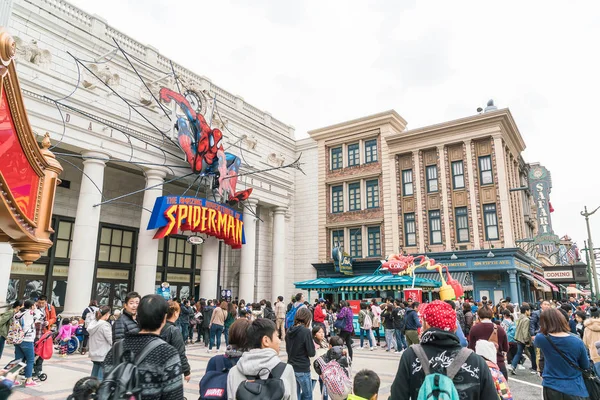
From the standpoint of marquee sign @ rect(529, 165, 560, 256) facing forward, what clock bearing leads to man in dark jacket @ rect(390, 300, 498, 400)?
The man in dark jacket is roughly at 12 o'clock from the marquee sign.

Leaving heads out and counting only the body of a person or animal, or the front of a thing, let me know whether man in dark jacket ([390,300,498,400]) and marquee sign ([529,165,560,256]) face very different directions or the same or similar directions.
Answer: very different directions

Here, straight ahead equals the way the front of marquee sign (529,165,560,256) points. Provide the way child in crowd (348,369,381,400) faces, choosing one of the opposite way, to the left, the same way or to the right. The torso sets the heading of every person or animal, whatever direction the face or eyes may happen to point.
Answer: the opposite way

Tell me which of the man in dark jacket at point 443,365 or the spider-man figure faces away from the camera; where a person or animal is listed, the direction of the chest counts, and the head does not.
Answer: the man in dark jacket

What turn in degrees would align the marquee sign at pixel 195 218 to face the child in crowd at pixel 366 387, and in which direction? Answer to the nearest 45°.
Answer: approximately 45° to its right

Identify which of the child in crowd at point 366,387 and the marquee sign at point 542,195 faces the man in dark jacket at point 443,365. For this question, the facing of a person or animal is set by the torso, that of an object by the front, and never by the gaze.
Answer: the marquee sign

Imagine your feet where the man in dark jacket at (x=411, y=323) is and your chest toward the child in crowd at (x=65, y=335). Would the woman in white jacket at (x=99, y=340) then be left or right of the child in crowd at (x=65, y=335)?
left

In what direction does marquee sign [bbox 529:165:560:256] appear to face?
toward the camera

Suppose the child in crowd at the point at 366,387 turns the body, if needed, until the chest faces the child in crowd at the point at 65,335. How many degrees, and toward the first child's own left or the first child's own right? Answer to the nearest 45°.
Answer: approximately 45° to the first child's own left

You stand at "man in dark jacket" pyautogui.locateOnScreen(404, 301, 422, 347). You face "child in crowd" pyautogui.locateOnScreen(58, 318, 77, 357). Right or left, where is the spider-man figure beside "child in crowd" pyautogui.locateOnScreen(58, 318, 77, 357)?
right

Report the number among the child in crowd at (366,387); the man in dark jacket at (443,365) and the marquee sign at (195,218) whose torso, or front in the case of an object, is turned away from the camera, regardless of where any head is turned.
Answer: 2

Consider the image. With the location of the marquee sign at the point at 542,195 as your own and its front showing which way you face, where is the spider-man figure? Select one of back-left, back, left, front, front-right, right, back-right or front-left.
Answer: front-right

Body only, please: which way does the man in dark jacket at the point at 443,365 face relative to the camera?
away from the camera

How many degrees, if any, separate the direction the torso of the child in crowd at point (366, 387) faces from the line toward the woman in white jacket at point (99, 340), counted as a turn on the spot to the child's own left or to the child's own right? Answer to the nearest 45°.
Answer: approximately 45° to the child's own left

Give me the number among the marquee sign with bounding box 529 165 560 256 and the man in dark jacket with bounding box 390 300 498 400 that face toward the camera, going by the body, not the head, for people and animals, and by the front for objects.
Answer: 1

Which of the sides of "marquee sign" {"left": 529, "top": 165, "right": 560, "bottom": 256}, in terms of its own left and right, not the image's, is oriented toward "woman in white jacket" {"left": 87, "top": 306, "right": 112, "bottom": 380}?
front

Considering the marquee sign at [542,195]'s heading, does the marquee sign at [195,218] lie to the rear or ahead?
ahead

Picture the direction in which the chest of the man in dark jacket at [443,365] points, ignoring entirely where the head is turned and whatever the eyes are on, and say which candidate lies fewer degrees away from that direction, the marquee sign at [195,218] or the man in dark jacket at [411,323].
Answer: the man in dark jacket

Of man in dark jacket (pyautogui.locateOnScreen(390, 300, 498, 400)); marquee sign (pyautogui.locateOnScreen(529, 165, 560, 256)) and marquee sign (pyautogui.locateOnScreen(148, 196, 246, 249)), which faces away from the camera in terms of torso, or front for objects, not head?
the man in dark jacket

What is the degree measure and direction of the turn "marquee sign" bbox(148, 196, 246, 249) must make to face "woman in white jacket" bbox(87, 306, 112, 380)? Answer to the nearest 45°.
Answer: approximately 45° to its right

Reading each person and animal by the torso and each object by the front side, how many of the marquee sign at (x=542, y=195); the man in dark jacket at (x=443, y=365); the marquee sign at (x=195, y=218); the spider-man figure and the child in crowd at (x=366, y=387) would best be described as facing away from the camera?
2
